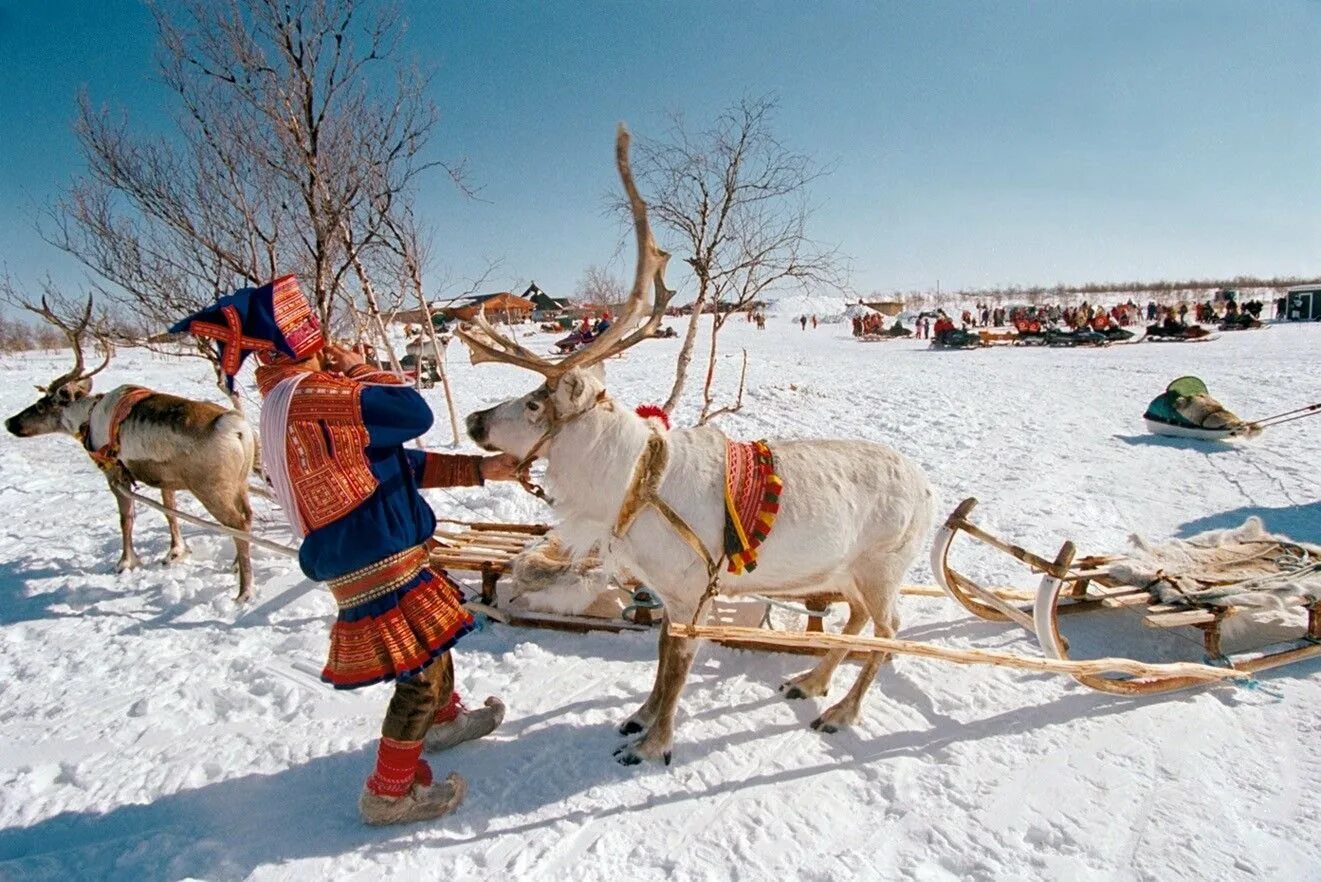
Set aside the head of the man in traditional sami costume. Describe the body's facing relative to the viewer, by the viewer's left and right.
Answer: facing away from the viewer and to the right of the viewer

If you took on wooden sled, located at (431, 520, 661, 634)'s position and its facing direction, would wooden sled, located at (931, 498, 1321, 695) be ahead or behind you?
behind

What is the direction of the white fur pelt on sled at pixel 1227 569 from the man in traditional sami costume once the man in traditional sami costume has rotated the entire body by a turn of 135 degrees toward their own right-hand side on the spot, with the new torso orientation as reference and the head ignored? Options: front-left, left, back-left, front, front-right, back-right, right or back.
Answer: left

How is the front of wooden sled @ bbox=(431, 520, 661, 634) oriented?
to the viewer's left

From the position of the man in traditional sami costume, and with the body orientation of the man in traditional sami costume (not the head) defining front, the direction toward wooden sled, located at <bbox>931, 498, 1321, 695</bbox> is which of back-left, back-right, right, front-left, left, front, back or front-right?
front-right

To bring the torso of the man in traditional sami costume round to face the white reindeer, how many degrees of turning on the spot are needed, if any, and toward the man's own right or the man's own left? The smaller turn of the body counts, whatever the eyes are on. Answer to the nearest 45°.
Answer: approximately 45° to the man's own right

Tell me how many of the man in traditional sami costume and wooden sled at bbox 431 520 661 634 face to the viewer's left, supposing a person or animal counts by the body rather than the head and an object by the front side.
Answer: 1

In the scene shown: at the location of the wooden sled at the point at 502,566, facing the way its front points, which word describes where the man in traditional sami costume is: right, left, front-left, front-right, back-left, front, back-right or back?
left

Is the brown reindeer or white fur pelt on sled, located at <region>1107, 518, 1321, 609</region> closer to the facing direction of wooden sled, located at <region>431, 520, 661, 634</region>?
the brown reindeer

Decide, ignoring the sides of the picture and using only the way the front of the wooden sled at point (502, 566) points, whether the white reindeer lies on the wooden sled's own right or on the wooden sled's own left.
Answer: on the wooden sled's own left
